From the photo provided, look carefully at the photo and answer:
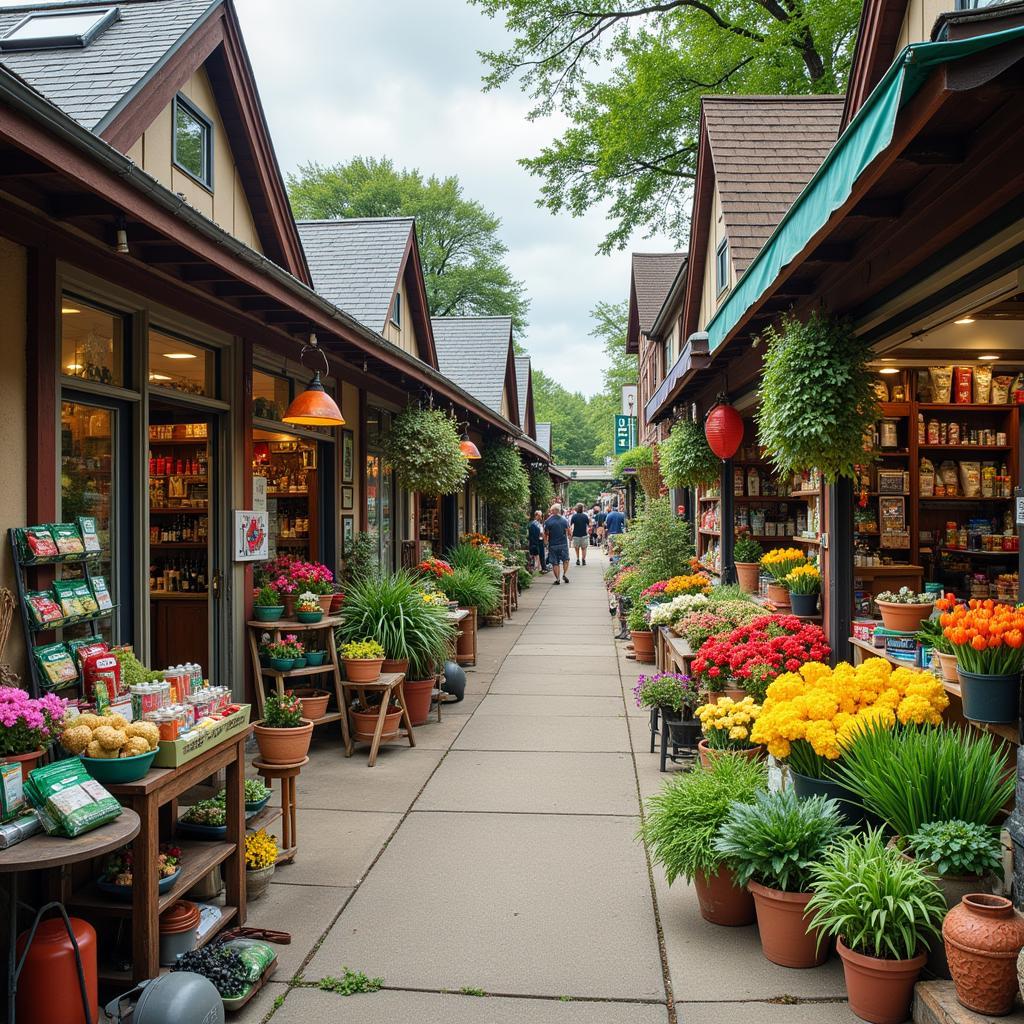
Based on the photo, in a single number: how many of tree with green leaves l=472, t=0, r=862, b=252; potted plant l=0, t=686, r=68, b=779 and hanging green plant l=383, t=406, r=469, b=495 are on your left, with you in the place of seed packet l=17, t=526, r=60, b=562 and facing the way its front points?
2

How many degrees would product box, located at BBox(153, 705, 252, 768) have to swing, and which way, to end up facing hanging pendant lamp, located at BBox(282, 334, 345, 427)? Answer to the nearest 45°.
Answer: approximately 135° to its left

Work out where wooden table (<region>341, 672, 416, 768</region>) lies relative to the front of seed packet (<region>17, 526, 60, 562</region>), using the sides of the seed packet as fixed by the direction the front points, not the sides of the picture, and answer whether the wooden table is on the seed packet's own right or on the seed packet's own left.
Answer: on the seed packet's own left

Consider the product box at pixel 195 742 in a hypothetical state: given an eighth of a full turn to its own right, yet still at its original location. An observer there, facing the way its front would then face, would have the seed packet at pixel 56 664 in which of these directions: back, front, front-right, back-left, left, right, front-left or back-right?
back-right

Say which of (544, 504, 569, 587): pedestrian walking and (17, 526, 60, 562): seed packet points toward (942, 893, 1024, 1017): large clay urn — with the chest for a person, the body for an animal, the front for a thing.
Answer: the seed packet

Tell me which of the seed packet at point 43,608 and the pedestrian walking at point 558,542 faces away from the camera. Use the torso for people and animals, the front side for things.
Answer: the pedestrian walking

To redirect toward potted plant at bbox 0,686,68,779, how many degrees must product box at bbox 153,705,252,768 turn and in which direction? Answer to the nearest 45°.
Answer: approximately 90° to its right

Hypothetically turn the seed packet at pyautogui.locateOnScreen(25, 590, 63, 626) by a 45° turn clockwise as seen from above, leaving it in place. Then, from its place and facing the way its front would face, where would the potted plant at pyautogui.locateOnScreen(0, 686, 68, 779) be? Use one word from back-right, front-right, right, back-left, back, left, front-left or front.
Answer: front

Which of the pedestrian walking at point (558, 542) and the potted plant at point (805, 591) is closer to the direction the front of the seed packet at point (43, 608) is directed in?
the potted plant

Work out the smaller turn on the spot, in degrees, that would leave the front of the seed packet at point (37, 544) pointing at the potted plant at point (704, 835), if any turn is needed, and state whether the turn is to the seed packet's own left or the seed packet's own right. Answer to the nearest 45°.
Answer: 0° — it already faces it

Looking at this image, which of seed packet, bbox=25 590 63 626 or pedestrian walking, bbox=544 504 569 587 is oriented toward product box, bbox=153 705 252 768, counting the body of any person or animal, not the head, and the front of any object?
the seed packet

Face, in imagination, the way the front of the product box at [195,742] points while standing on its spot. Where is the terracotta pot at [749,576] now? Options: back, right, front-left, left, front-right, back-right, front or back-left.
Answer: left

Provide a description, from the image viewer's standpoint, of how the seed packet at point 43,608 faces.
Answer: facing the viewer and to the right of the viewer

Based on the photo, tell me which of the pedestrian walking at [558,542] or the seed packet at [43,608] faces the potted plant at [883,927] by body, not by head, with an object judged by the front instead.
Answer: the seed packet

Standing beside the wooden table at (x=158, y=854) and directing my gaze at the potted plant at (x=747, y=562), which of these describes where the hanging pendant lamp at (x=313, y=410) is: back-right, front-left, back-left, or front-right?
front-left

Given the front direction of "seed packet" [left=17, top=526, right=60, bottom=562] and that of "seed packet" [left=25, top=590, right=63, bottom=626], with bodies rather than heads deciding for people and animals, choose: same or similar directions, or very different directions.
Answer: same or similar directions

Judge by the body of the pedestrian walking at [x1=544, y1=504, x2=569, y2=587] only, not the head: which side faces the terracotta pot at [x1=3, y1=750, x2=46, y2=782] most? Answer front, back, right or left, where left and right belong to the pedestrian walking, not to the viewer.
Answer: back
